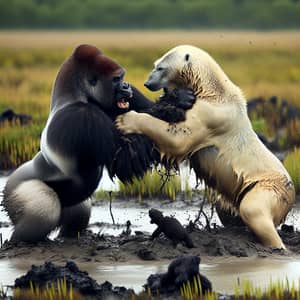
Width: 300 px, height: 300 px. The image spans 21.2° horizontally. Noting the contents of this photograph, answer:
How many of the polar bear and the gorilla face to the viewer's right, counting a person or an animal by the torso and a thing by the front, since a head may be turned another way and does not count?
1

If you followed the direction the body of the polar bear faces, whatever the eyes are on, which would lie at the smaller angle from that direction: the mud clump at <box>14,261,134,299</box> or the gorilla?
the gorilla

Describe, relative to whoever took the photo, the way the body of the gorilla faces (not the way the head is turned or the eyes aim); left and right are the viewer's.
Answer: facing to the right of the viewer

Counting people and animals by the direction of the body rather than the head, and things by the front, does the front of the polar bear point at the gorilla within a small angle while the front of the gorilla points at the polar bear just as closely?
yes

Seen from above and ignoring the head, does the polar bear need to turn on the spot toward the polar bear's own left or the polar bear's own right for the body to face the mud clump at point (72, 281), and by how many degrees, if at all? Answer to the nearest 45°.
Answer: approximately 45° to the polar bear's own left

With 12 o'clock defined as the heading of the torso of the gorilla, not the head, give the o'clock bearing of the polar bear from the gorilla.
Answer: The polar bear is roughly at 12 o'clock from the gorilla.

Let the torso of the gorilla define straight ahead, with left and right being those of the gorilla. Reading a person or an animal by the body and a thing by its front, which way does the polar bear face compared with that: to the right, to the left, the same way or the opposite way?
the opposite way

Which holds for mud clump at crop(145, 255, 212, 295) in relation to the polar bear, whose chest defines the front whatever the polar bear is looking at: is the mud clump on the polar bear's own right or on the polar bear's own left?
on the polar bear's own left

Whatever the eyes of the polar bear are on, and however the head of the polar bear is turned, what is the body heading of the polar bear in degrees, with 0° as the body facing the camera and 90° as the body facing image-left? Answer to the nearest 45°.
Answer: approximately 90°

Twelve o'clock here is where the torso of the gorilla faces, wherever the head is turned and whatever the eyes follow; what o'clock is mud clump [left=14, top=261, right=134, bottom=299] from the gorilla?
The mud clump is roughly at 3 o'clock from the gorilla.
